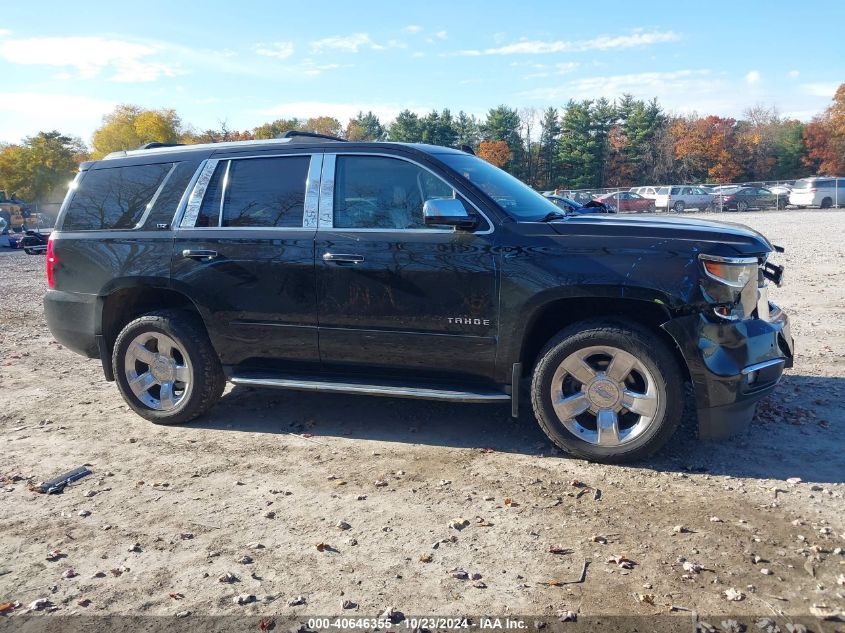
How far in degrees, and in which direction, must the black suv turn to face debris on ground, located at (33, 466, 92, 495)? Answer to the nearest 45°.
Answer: approximately 180°

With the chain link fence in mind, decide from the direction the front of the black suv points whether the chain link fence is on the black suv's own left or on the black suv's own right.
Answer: on the black suv's own left

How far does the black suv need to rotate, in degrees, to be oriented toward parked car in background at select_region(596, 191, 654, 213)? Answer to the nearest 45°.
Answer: approximately 90° to its left

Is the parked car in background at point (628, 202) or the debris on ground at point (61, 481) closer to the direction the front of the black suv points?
the parked car in background

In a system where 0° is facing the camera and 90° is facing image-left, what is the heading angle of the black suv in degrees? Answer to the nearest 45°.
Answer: approximately 270°

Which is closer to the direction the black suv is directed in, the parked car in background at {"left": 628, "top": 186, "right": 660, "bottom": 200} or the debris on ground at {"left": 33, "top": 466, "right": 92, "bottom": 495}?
the parked car in background

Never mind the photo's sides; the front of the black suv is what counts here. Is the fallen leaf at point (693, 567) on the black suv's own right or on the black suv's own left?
on the black suv's own right

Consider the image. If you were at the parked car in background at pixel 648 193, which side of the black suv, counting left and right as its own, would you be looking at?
left

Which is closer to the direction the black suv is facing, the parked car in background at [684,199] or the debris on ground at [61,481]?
the parked car in background

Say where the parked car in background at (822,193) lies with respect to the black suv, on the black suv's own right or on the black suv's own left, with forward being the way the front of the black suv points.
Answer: on the black suv's own left
